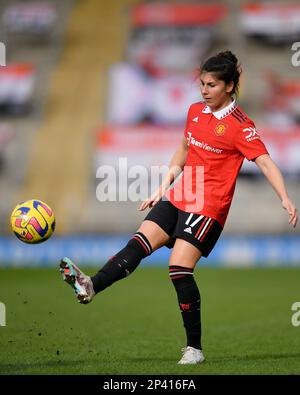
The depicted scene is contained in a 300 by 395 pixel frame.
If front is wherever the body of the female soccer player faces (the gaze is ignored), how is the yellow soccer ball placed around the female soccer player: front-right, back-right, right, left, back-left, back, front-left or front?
front-right

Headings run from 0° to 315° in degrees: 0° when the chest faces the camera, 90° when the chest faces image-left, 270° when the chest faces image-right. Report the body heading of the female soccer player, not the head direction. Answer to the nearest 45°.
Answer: approximately 45°

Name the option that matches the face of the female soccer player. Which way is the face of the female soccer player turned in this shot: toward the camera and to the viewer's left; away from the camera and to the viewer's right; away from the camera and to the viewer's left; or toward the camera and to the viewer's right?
toward the camera and to the viewer's left
